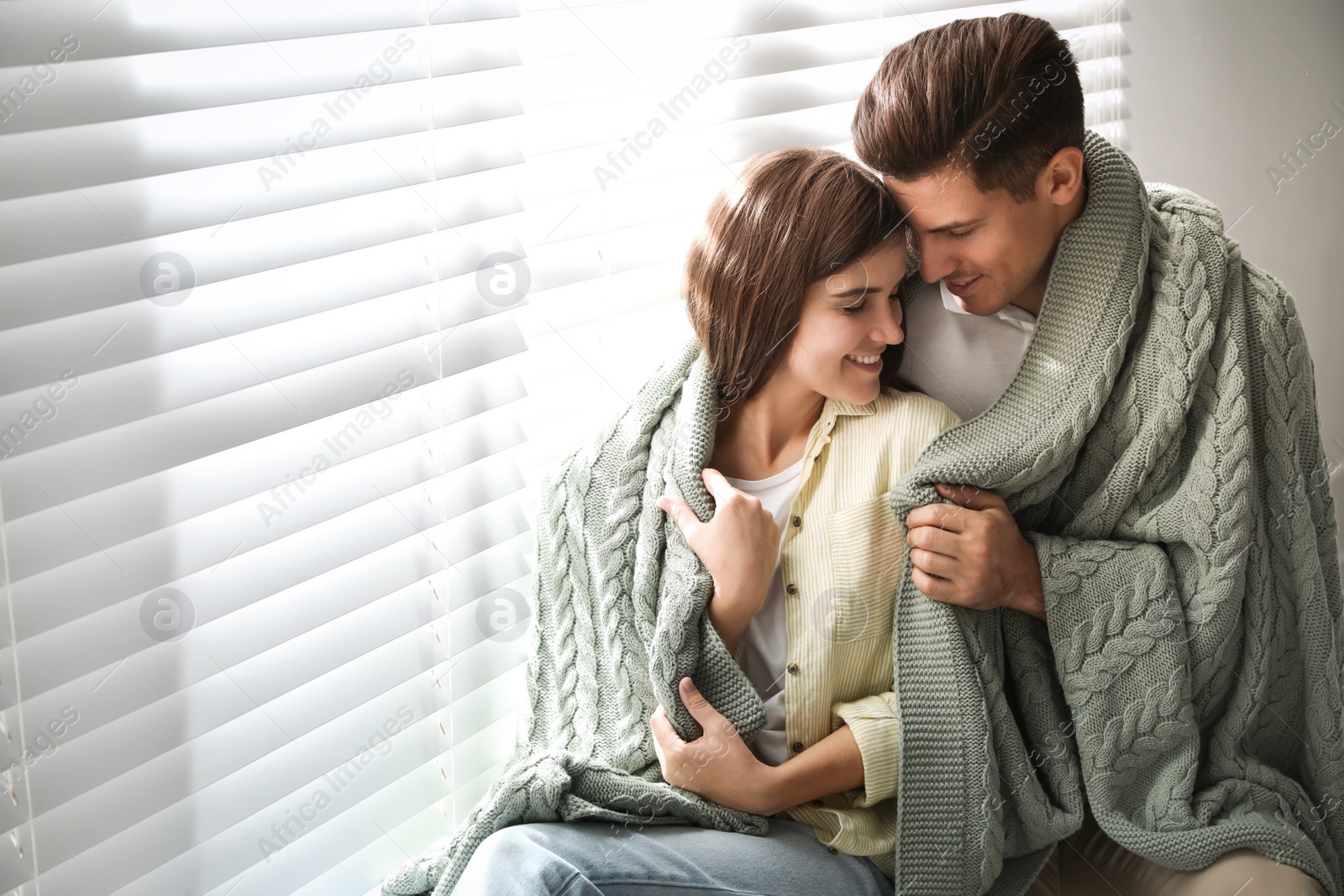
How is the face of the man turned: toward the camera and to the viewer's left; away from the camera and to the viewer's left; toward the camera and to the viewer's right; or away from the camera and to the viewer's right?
toward the camera and to the viewer's left

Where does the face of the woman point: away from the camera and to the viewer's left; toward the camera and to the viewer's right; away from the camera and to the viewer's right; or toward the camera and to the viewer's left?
toward the camera and to the viewer's right

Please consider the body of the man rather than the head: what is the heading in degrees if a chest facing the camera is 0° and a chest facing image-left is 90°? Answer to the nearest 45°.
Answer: approximately 45°
